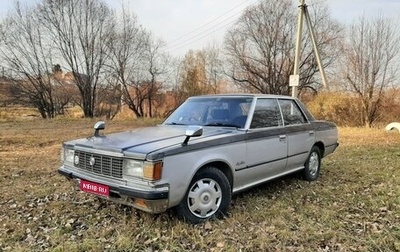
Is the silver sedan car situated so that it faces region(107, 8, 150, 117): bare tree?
no

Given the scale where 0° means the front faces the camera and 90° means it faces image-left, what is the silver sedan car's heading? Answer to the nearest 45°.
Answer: approximately 45°

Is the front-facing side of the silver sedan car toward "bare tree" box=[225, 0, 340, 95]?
no

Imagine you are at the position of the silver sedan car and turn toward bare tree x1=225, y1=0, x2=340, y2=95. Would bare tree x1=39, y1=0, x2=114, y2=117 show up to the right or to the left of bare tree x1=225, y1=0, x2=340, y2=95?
left

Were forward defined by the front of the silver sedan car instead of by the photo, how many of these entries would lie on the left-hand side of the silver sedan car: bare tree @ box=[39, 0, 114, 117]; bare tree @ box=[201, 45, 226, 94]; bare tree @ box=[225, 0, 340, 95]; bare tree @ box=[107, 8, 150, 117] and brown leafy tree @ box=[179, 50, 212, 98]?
0

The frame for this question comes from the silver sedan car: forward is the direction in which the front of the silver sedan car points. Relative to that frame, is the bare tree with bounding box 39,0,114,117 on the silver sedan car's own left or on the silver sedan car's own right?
on the silver sedan car's own right

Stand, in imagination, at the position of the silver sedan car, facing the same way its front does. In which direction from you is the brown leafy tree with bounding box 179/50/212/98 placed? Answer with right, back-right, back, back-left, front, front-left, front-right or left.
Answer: back-right

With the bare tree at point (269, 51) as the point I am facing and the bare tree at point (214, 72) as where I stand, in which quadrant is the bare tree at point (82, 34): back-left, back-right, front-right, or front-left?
back-right

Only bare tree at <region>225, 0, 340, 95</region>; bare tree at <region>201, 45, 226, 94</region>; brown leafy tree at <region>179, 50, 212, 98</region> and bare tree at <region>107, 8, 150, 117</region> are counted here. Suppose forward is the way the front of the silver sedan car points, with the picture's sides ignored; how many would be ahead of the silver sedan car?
0

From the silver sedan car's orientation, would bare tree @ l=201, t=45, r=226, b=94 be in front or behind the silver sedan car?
behind
